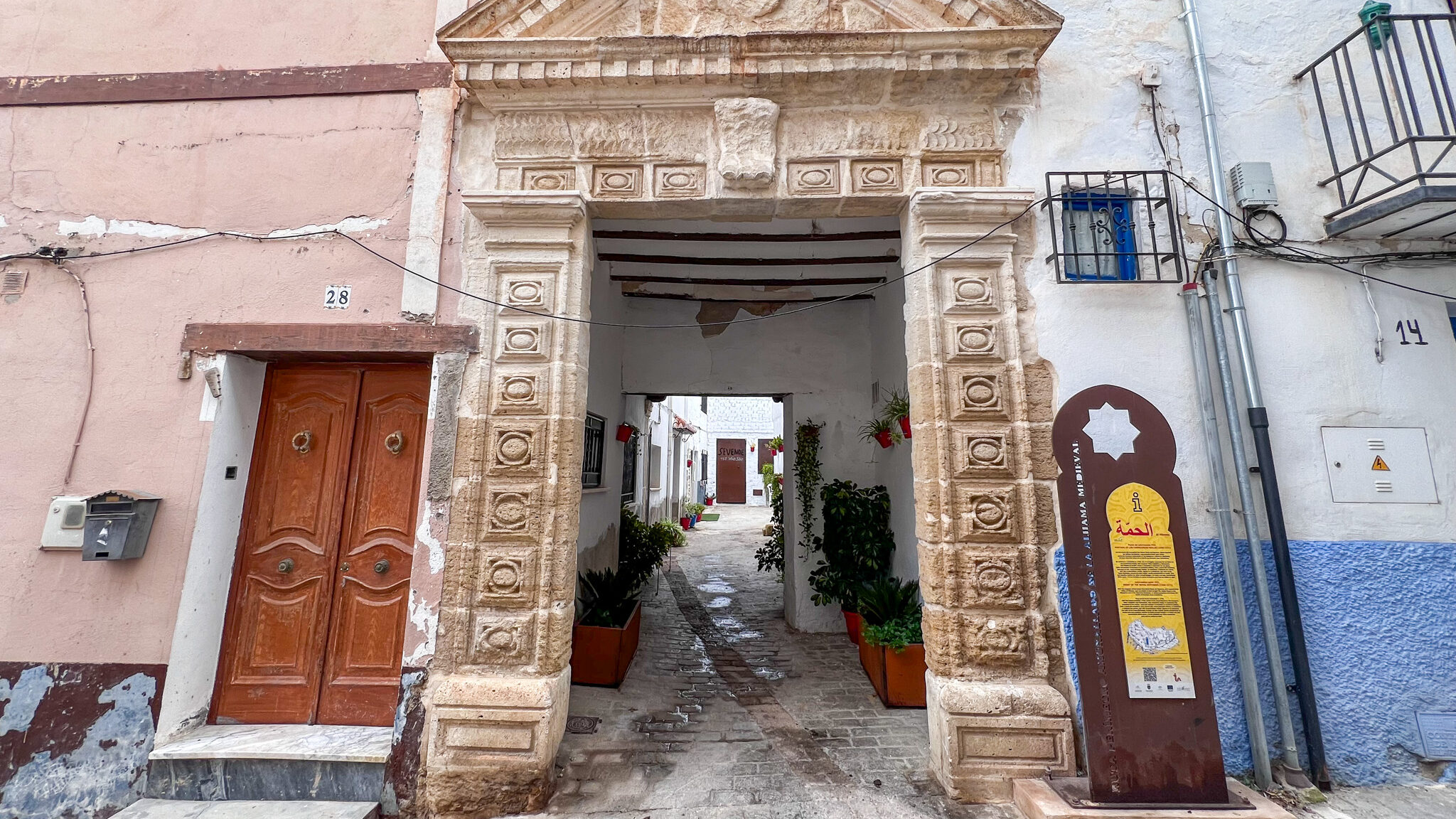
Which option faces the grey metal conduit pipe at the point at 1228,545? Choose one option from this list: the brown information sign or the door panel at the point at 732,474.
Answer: the door panel

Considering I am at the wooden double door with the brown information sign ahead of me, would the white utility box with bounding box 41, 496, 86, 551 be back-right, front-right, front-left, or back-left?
back-right

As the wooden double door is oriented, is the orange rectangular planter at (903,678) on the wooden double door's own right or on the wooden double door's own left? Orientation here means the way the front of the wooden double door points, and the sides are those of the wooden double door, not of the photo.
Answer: on the wooden double door's own left

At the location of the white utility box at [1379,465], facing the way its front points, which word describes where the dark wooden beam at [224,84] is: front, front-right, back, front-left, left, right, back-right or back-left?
front-right

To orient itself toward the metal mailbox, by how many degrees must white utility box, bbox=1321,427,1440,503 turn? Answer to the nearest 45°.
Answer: approximately 45° to its right

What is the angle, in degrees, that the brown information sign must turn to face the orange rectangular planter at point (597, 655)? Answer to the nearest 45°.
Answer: approximately 90° to its right

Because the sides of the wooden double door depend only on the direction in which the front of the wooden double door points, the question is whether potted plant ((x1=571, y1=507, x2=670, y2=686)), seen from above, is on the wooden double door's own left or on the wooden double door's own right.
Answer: on the wooden double door's own left

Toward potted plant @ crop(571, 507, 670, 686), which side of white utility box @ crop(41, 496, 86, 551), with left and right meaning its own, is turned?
left
